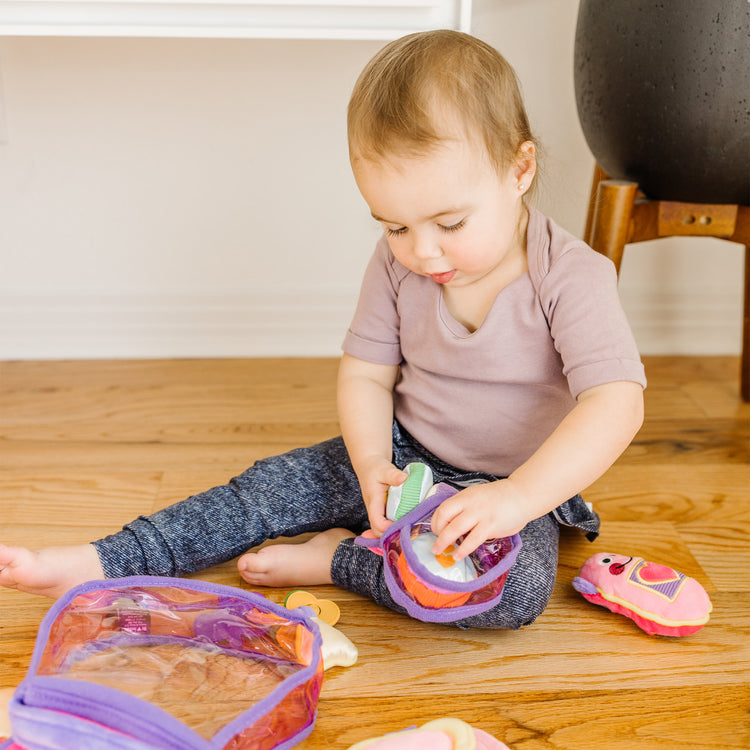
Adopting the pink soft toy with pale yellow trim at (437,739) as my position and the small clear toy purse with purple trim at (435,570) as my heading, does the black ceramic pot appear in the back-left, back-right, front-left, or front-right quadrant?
front-right

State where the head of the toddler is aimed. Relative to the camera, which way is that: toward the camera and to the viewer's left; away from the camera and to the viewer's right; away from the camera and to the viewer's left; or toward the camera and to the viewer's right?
toward the camera and to the viewer's left

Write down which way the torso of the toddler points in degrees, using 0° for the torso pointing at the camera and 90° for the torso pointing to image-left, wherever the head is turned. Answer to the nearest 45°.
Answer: approximately 45°
